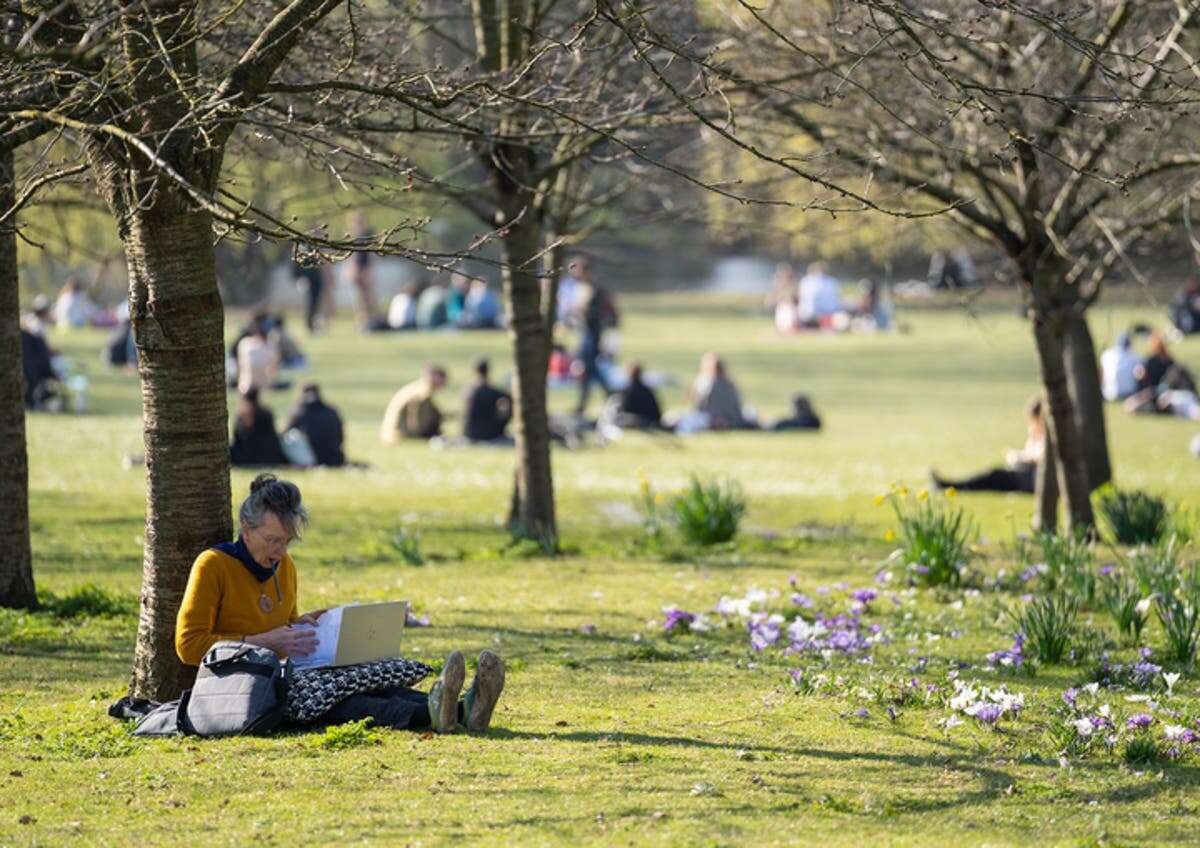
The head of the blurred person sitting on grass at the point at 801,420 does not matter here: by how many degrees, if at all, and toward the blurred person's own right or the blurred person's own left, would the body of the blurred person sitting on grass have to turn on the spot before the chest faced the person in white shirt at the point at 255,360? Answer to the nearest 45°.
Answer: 0° — they already face them

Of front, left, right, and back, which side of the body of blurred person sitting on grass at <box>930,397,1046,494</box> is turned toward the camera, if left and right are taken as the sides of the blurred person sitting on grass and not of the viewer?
left

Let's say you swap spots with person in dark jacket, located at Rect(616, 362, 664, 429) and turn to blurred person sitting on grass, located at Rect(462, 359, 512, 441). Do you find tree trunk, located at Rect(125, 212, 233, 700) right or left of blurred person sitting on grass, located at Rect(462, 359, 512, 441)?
left

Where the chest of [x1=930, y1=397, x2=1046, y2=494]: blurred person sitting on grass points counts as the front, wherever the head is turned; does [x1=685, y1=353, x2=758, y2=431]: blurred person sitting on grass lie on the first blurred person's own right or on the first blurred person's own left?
on the first blurred person's own right

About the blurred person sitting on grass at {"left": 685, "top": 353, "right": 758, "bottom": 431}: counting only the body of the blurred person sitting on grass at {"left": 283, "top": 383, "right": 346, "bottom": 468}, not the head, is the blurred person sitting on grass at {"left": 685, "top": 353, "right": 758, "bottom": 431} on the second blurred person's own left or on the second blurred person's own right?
on the second blurred person's own right

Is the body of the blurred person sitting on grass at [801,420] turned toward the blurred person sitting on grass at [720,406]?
yes

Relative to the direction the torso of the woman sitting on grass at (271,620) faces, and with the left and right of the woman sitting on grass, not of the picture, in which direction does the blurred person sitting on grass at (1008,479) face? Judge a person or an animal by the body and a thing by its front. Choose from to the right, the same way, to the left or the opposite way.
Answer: the opposite way

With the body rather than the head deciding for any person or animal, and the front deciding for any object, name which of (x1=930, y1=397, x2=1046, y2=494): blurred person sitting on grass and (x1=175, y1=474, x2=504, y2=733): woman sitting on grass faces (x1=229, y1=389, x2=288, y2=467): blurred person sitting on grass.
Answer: (x1=930, y1=397, x2=1046, y2=494): blurred person sitting on grass

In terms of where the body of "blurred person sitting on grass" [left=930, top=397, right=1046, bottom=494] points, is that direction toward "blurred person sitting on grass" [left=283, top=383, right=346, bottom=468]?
yes

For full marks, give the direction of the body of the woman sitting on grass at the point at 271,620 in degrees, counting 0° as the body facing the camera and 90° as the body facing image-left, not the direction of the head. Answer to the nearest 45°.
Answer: approximately 315°

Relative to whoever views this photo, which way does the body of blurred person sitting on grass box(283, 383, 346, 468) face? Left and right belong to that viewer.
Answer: facing away from the viewer and to the left of the viewer

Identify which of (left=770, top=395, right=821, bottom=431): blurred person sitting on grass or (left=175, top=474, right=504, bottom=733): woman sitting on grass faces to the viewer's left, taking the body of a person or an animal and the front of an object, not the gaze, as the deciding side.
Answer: the blurred person sitting on grass

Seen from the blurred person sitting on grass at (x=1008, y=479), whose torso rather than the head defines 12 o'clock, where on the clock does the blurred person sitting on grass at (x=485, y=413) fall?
the blurred person sitting on grass at (x=485, y=413) is roughly at 1 o'clock from the blurred person sitting on grass at (x=1008, y=479).
